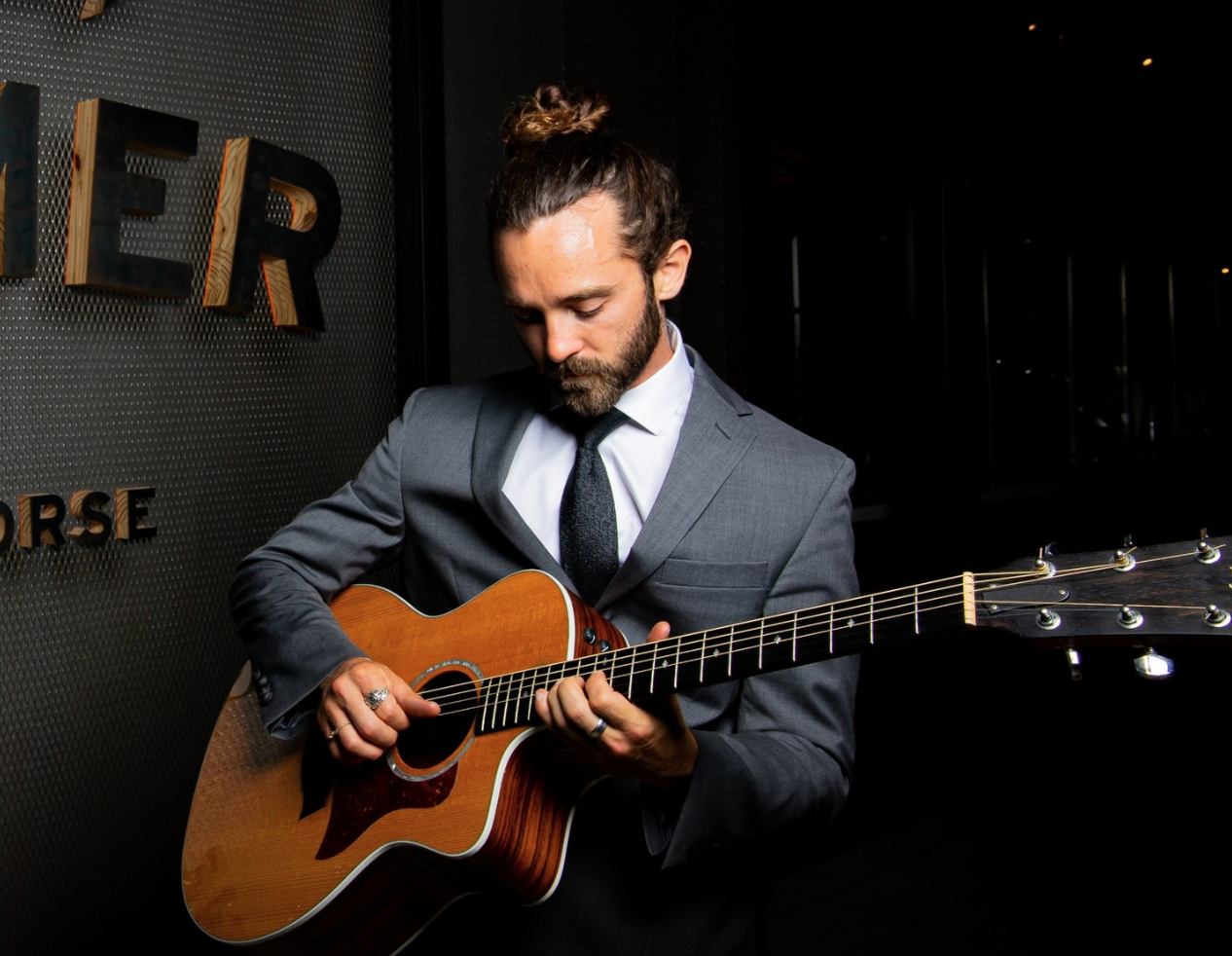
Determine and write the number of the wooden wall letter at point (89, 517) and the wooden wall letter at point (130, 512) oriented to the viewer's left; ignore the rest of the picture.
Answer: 0

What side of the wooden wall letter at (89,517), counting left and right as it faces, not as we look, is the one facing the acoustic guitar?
front

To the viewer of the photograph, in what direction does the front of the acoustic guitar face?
facing the viewer and to the left of the viewer

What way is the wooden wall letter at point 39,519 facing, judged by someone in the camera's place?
facing the viewer and to the right of the viewer

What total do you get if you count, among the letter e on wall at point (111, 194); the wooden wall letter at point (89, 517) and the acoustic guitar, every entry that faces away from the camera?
0

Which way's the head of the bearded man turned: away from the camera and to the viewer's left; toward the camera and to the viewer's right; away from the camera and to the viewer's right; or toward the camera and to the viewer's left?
toward the camera and to the viewer's left

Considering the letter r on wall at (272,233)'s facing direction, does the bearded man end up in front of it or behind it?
in front

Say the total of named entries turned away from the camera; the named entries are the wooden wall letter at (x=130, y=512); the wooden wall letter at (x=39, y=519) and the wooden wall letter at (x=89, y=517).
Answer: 0

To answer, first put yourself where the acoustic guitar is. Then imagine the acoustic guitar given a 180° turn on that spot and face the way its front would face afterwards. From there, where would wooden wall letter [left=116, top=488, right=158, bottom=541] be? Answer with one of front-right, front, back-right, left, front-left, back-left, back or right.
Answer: left
